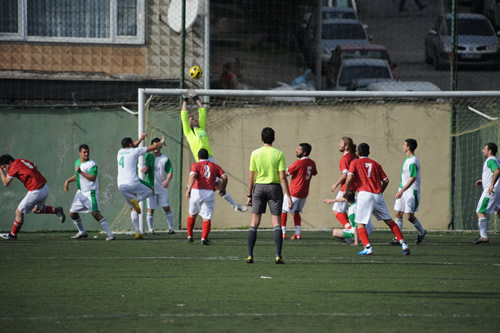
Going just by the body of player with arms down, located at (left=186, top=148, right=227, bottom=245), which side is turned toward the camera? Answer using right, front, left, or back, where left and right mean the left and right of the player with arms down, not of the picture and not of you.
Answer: back

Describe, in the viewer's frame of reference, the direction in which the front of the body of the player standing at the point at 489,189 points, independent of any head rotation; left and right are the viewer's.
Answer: facing to the left of the viewer

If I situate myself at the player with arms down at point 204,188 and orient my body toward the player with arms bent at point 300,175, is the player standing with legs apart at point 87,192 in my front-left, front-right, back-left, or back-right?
back-left

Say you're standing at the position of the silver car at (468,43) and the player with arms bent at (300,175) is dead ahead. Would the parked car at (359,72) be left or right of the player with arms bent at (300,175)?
right

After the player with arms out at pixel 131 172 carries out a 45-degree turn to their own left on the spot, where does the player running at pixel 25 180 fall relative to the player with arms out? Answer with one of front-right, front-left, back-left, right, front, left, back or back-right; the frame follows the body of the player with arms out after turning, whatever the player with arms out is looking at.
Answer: left

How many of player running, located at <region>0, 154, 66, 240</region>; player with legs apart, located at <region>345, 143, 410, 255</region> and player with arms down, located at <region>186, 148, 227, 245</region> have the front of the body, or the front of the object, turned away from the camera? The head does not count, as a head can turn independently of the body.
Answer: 2

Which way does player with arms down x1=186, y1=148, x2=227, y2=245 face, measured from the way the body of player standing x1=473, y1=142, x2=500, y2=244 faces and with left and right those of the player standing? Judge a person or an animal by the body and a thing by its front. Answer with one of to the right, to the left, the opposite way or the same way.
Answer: to the right

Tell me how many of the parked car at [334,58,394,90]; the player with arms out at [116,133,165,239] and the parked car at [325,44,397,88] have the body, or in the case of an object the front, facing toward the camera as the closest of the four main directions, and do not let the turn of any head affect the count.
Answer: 2

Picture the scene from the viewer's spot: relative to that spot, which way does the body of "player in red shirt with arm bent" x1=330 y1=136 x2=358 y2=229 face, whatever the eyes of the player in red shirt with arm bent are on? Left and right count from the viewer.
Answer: facing to the left of the viewer

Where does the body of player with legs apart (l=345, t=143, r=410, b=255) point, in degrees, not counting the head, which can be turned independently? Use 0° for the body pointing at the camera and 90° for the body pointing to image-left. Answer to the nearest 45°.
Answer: approximately 180°

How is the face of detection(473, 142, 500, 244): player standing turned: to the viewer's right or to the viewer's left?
to the viewer's left

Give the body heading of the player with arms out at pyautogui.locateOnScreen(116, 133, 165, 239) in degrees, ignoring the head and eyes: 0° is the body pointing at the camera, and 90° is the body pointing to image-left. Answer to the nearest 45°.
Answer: approximately 225°

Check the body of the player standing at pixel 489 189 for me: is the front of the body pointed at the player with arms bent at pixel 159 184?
yes

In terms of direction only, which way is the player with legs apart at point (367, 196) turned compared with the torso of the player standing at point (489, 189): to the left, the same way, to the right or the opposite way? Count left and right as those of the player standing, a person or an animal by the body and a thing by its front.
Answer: to the right

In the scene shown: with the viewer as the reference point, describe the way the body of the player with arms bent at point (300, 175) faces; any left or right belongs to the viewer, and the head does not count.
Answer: facing away from the viewer and to the left of the viewer
